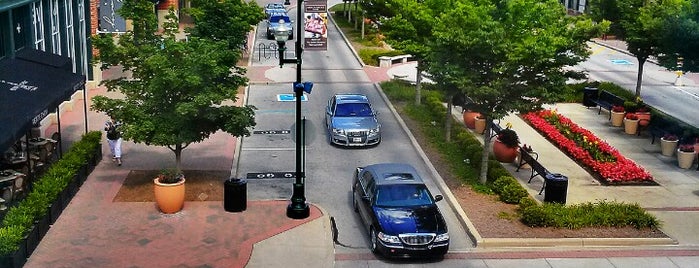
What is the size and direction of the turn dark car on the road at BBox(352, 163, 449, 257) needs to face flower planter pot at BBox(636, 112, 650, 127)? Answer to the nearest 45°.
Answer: approximately 135° to its left

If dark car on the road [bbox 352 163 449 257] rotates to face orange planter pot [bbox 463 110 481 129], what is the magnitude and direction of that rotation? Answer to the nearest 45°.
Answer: approximately 180°

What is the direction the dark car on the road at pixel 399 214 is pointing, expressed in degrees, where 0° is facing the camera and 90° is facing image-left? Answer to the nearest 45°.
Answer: approximately 0°

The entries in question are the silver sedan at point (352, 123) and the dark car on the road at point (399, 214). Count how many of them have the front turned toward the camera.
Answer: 2

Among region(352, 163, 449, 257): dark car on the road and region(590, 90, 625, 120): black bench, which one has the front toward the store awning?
the black bench

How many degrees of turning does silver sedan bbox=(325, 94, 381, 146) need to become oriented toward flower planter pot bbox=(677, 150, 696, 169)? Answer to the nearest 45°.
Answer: approximately 90° to its left

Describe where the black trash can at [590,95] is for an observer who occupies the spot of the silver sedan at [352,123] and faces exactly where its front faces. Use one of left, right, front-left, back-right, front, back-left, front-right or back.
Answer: back-left

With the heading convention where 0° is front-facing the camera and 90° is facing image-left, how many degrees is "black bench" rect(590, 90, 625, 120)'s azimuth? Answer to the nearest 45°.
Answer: approximately 45°

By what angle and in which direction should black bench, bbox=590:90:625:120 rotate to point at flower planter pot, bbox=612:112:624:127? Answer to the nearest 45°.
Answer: approximately 45° to its left

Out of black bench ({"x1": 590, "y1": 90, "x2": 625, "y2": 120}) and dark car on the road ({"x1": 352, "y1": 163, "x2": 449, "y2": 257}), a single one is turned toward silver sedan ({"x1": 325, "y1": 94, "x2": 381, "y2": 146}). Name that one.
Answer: the black bench

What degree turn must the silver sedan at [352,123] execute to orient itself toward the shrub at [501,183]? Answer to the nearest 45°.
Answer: approximately 45° to its left

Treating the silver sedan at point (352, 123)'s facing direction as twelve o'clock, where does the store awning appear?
The store awning is roughly at 2 o'clock from the silver sedan.

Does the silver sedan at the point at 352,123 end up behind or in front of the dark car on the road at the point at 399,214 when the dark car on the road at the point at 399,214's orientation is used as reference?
behind

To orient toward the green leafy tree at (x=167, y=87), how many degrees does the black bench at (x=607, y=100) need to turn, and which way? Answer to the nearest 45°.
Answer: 0° — it already faces it

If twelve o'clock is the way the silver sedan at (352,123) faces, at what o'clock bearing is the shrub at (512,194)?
The shrub is roughly at 11 o'clock from the silver sedan.
